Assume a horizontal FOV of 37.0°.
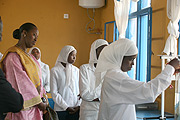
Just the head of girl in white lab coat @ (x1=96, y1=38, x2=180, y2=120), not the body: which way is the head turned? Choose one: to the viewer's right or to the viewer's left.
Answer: to the viewer's right

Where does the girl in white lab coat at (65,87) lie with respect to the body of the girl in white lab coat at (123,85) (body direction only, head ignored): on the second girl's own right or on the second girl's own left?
on the second girl's own left

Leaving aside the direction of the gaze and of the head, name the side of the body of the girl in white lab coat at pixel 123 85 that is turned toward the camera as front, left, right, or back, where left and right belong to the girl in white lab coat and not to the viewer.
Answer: right

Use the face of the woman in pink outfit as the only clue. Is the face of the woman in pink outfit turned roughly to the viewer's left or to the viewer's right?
to the viewer's right

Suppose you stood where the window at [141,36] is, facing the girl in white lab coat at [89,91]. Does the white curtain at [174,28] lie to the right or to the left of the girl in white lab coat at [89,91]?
left

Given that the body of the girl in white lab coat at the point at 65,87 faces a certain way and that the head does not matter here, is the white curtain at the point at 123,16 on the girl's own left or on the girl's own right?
on the girl's own left

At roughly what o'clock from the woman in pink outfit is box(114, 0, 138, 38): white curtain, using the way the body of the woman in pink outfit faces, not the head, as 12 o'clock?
The white curtain is roughly at 10 o'clock from the woman in pink outfit.

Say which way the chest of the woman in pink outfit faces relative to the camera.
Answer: to the viewer's right

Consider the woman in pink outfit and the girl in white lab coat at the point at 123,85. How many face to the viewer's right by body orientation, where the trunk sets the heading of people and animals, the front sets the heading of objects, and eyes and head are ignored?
2
